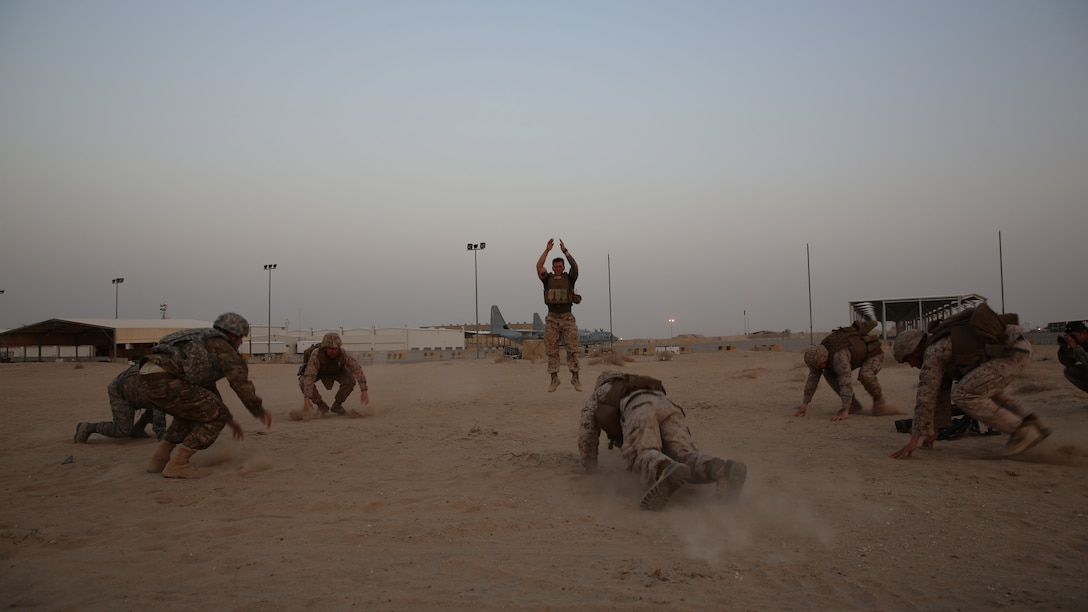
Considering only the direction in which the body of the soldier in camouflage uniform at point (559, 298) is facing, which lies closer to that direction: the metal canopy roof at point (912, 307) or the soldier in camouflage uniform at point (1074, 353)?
the soldier in camouflage uniform

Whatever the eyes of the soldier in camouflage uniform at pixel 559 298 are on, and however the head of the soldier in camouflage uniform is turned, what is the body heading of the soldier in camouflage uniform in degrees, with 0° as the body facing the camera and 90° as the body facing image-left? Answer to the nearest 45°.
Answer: approximately 0°

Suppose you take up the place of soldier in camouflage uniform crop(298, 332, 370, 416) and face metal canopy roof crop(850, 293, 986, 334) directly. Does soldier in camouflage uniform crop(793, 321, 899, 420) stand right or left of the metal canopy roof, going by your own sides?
right

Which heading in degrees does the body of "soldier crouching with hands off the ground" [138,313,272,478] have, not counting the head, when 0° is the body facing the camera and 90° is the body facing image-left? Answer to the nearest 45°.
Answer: approximately 270°

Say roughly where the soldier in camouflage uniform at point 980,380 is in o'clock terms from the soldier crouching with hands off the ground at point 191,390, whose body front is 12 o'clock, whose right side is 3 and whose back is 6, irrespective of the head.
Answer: The soldier in camouflage uniform is roughly at 1 o'clock from the soldier crouching with hands off the ground.

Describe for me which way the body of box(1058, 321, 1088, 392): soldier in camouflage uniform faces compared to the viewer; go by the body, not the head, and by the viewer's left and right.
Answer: facing to the left of the viewer

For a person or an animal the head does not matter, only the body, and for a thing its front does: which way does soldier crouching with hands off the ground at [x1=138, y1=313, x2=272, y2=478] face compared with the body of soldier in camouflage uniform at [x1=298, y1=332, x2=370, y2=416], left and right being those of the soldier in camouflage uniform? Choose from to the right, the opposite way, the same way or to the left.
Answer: to the left

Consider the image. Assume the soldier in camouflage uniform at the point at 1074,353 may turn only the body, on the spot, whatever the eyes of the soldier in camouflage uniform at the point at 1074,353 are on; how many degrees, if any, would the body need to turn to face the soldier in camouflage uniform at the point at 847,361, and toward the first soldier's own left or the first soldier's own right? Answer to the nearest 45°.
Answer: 0° — they already face them
